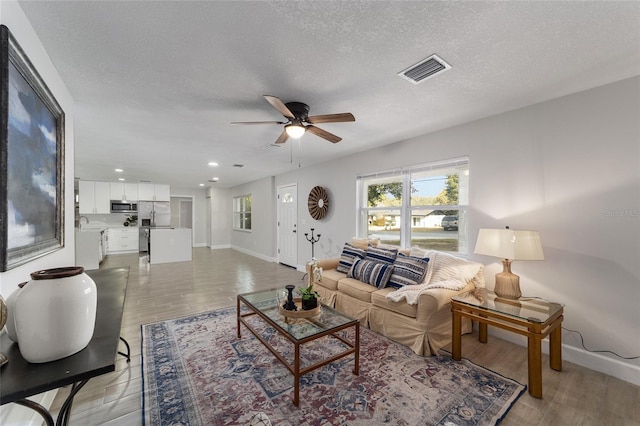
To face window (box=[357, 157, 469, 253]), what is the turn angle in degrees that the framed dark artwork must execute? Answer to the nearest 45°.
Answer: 0° — it already faces it

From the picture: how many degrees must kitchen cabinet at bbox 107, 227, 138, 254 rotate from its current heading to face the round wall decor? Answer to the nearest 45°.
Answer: approximately 45° to its left

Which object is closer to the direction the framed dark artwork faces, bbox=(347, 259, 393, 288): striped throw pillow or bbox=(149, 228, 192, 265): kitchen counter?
the striped throw pillow

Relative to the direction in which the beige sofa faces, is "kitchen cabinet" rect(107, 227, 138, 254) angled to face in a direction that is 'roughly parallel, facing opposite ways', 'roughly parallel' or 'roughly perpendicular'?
roughly perpendicular

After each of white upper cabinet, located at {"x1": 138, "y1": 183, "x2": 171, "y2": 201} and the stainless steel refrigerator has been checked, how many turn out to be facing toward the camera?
2

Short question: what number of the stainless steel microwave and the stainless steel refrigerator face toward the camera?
2

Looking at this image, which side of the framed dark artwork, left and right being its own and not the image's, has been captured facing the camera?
right

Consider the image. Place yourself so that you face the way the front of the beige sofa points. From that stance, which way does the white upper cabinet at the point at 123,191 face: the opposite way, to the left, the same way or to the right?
to the left

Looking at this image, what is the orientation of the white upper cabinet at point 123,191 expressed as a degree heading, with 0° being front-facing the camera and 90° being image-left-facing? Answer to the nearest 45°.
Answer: approximately 0°

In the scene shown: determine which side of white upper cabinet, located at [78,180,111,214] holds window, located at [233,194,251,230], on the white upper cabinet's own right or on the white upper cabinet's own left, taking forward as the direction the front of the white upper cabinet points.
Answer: on the white upper cabinet's own left

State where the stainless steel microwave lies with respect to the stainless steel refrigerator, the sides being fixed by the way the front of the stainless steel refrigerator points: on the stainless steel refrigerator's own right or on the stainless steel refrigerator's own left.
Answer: on the stainless steel refrigerator's own right

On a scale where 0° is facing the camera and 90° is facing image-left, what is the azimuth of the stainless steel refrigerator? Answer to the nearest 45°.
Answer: approximately 0°
